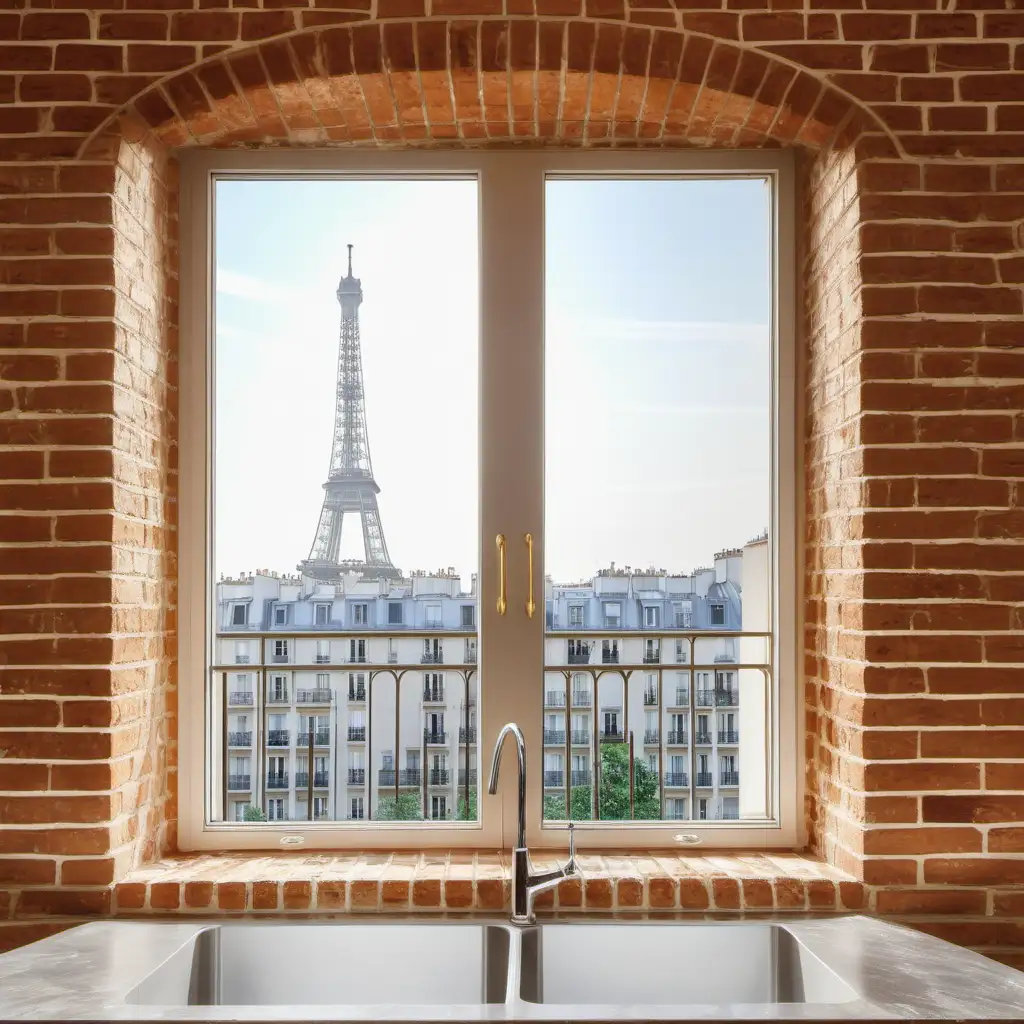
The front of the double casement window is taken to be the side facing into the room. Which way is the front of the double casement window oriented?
toward the camera

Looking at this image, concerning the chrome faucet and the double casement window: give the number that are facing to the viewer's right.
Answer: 0

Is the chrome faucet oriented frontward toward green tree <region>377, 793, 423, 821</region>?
no

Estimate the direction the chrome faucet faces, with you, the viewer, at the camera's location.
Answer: facing the viewer and to the left of the viewer
